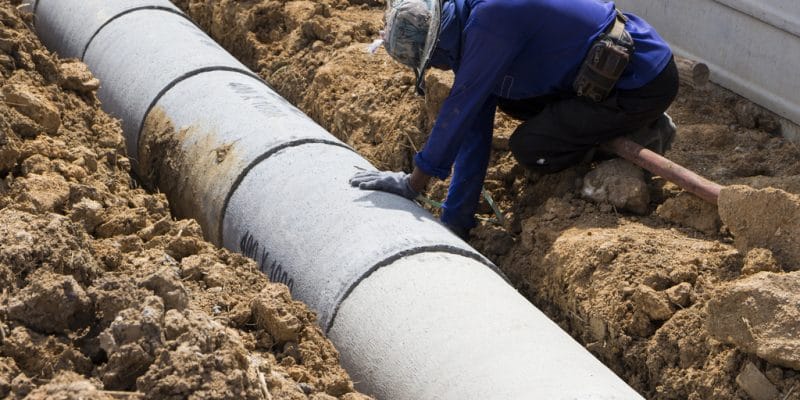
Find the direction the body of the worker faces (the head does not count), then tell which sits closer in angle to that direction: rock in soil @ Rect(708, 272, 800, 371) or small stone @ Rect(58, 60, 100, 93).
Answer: the small stone

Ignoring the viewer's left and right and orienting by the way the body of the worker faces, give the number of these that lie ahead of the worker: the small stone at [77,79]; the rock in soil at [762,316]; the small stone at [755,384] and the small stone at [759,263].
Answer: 1

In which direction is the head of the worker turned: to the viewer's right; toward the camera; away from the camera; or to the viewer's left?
to the viewer's left

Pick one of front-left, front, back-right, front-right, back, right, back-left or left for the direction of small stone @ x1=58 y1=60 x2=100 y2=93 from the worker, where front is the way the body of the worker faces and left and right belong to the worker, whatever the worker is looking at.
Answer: front

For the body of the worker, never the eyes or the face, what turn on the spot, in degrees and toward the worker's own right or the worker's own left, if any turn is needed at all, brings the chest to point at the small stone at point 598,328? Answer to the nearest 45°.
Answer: approximately 135° to the worker's own left

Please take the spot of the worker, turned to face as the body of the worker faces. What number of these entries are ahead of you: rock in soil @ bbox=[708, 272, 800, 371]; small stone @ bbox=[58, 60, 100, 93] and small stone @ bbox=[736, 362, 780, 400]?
1

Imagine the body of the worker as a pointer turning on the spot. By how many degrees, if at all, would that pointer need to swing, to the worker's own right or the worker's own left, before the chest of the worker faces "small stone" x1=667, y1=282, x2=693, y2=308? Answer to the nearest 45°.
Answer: approximately 135° to the worker's own left

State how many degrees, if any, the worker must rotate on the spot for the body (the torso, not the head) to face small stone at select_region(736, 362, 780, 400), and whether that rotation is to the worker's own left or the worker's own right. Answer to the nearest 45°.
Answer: approximately 135° to the worker's own left

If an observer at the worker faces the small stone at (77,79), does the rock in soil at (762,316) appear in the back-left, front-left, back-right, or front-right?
back-left

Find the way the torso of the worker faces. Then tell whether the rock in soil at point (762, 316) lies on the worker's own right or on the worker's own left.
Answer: on the worker's own left

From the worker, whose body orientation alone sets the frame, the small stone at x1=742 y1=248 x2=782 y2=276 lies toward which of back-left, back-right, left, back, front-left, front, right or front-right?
back-left

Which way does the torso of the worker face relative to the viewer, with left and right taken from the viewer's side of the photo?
facing to the left of the viewer

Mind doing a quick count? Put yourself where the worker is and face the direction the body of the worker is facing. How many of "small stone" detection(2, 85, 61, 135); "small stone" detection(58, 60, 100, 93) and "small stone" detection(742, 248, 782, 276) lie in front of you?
2

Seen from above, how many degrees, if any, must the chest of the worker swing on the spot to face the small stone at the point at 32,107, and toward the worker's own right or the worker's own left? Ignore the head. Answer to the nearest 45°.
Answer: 0° — they already face it

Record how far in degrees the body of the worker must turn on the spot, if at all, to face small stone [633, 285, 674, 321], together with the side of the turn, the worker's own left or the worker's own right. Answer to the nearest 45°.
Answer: approximately 135° to the worker's own left

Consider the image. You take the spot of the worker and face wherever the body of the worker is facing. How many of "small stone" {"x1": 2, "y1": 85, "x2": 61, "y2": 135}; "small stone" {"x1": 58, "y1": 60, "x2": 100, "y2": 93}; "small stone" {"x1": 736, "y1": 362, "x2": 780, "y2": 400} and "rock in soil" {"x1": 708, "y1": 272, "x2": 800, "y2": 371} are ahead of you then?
2
